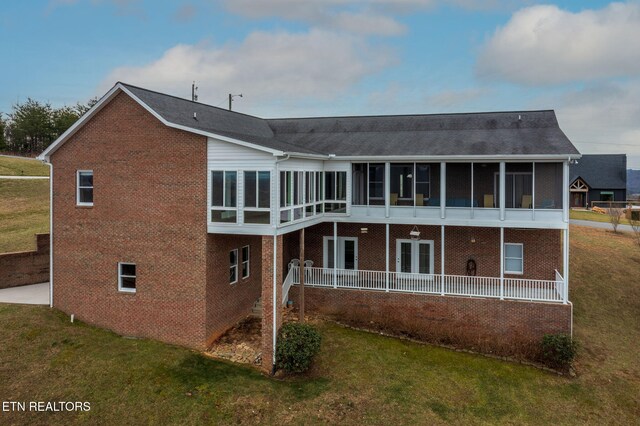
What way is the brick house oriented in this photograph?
away from the camera

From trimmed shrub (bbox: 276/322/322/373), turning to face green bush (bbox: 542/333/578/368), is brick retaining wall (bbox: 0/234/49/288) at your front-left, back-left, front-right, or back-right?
back-left

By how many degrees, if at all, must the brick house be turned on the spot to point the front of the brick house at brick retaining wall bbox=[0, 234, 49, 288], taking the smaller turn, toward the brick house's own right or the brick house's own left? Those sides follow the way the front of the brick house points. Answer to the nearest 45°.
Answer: approximately 90° to the brick house's own left
